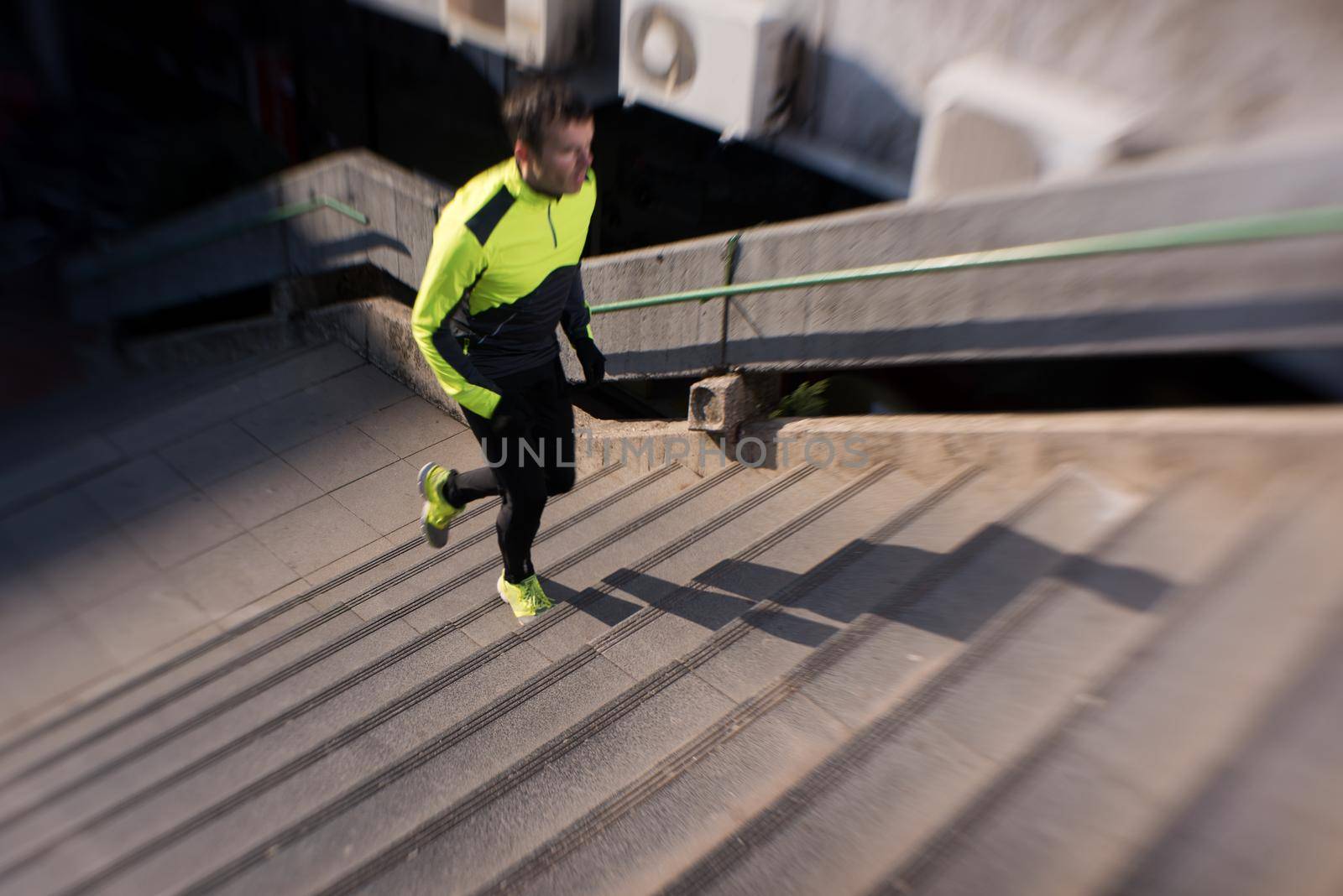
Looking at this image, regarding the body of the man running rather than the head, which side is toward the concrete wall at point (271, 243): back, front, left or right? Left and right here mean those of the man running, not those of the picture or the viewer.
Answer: back

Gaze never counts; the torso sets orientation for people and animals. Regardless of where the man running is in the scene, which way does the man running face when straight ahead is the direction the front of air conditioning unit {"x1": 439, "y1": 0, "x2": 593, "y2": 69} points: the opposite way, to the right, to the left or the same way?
to the left

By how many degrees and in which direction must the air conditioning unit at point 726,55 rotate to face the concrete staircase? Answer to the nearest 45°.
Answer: approximately 45° to its left

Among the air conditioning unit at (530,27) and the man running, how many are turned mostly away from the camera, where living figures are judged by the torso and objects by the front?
0

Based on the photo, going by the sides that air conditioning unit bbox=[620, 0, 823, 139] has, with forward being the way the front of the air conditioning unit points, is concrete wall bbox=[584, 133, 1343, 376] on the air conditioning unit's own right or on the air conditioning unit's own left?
on the air conditioning unit's own left

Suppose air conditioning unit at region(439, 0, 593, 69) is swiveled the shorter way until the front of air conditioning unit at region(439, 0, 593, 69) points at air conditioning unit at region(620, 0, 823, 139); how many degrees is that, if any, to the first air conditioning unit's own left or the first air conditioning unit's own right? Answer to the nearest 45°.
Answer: approximately 90° to the first air conditioning unit's own left

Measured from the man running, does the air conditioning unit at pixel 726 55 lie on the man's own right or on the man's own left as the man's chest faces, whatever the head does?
on the man's own left

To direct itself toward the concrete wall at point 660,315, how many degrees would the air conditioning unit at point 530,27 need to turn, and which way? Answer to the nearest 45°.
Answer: approximately 45° to its left

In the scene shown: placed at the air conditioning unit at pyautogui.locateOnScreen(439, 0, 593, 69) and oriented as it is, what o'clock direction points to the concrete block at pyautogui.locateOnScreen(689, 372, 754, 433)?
The concrete block is roughly at 10 o'clock from the air conditioning unit.

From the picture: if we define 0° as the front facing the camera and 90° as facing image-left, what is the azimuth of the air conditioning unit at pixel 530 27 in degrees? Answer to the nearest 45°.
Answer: approximately 45°

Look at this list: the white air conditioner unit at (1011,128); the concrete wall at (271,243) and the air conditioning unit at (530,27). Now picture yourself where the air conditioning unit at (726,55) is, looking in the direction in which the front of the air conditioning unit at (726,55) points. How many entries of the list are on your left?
1
